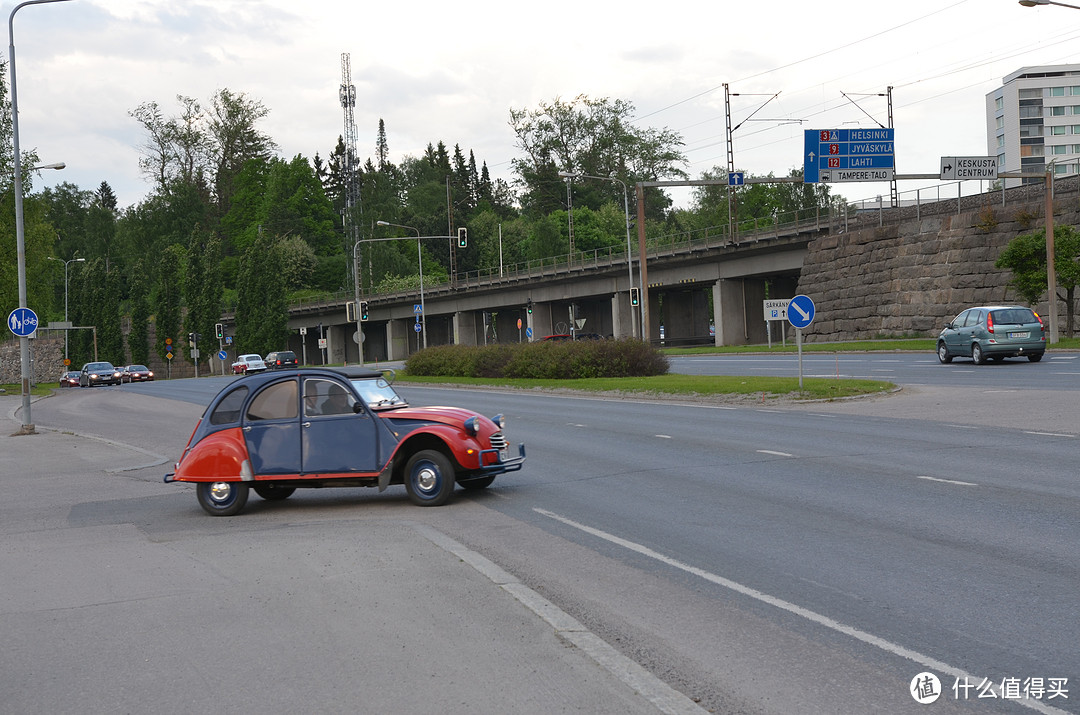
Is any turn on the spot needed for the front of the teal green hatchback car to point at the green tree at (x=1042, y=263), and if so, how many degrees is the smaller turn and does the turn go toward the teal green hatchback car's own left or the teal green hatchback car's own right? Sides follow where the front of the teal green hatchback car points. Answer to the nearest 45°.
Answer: approximately 45° to the teal green hatchback car's own right

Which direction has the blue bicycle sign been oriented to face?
toward the camera

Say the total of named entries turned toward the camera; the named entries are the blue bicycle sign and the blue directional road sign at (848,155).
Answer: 2

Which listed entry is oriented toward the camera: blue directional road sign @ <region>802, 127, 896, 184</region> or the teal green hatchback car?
the blue directional road sign

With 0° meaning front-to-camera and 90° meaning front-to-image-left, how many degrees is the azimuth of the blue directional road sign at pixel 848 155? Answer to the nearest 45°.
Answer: approximately 0°

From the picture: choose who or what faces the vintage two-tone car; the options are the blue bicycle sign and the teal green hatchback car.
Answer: the blue bicycle sign

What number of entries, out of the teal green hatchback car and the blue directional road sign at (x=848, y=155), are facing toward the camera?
1

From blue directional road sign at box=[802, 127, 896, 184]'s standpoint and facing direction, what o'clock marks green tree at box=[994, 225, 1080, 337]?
The green tree is roughly at 9 o'clock from the blue directional road sign.

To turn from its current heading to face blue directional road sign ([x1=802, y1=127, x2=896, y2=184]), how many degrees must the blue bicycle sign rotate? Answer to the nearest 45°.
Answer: approximately 90° to its left

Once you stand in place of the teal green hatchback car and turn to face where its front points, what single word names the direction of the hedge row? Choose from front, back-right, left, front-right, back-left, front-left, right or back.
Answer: front-left

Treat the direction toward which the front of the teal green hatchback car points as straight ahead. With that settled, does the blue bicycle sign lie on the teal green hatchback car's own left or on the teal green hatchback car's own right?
on the teal green hatchback car's own left
